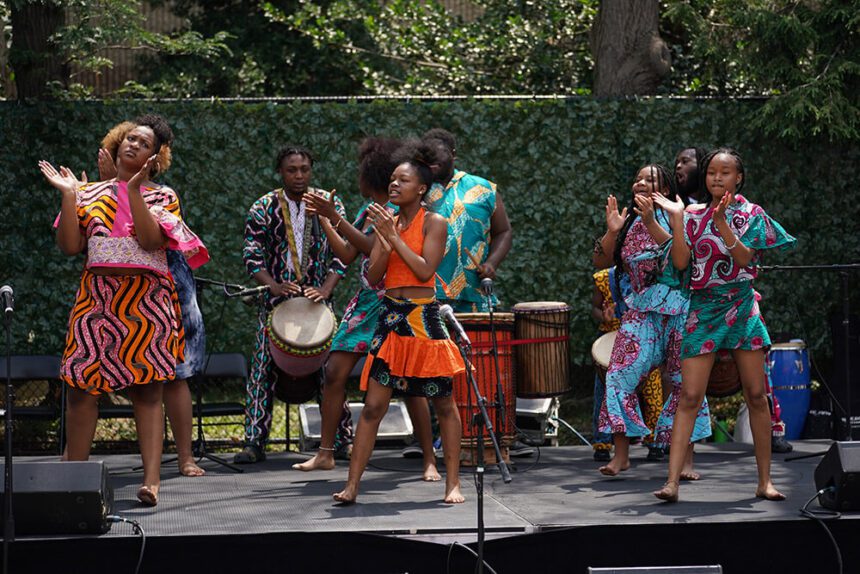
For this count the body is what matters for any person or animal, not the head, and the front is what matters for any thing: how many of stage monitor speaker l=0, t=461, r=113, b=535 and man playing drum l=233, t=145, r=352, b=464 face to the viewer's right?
0

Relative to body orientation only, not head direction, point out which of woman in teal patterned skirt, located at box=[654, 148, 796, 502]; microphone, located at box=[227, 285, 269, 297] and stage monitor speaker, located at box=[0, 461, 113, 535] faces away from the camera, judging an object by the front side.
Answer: the stage monitor speaker

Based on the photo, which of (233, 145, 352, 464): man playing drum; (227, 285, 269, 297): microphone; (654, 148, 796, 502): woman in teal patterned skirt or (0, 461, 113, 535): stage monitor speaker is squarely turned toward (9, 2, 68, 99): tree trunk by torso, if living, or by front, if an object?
the stage monitor speaker

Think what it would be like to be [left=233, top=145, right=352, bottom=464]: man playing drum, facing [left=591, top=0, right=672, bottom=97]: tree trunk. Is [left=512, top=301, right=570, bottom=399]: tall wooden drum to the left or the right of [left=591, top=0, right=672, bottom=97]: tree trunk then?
right

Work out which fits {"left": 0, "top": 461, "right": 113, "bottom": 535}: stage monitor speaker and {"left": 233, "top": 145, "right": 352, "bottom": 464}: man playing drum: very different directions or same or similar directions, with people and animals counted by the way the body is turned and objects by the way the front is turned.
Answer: very different directions

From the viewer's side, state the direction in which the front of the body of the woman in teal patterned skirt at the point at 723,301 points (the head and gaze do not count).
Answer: toward the camera

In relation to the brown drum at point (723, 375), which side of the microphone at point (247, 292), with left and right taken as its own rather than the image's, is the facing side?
front

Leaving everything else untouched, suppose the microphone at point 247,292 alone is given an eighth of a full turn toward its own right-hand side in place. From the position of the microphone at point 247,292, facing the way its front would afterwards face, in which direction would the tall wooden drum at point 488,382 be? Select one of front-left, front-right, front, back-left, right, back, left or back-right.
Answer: front-left

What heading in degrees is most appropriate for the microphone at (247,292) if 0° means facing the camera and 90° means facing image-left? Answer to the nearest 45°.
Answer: approximately 270°

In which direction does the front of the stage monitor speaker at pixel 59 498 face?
away from the camera

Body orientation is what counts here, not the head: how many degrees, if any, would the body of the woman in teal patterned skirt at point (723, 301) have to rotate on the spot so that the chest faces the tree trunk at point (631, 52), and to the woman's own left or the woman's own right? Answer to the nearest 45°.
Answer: approximately 180°

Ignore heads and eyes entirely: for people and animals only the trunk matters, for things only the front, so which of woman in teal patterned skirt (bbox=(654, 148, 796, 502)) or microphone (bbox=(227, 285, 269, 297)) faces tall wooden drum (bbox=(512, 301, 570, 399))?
the microphone

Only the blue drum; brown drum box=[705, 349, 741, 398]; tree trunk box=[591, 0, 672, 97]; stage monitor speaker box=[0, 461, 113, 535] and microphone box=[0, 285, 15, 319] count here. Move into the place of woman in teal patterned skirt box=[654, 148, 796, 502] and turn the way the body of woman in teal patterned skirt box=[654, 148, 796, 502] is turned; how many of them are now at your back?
3

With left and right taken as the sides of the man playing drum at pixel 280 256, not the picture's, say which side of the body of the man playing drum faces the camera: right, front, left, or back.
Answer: front

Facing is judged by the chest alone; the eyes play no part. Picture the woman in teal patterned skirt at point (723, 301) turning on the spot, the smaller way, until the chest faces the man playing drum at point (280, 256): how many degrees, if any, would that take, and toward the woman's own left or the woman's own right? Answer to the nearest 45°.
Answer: approximately 90° to the woman's own right

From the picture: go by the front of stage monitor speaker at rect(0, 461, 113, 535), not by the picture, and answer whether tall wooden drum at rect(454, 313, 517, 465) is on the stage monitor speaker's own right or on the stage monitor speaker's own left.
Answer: on the stage monitor speaker's own right
